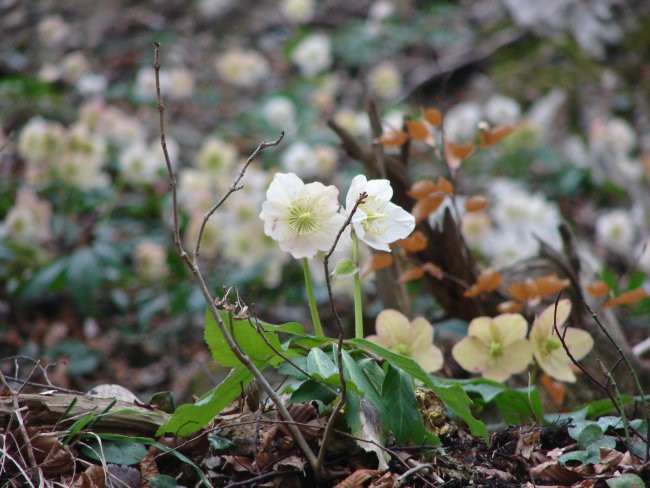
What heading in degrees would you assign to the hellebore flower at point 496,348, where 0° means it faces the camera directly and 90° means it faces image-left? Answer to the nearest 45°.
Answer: approximately 0°

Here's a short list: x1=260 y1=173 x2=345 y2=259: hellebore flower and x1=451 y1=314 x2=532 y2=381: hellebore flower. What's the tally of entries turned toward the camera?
2

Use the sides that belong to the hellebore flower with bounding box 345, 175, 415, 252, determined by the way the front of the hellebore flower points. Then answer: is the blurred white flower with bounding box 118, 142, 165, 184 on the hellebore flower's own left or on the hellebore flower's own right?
on the hellebore flower's own right

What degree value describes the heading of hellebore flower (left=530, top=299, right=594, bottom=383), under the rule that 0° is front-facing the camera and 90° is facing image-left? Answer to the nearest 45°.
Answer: approximately 315°

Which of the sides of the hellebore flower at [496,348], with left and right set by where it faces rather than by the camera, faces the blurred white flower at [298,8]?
back

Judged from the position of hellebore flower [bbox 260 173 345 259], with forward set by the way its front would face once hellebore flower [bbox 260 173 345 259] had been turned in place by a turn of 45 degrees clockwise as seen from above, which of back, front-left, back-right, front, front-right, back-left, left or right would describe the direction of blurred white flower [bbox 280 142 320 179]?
back-right

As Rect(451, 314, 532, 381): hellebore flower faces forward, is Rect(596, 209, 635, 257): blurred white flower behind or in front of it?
behind

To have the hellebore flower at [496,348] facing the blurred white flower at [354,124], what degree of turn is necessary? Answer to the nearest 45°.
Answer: approximately 180°
